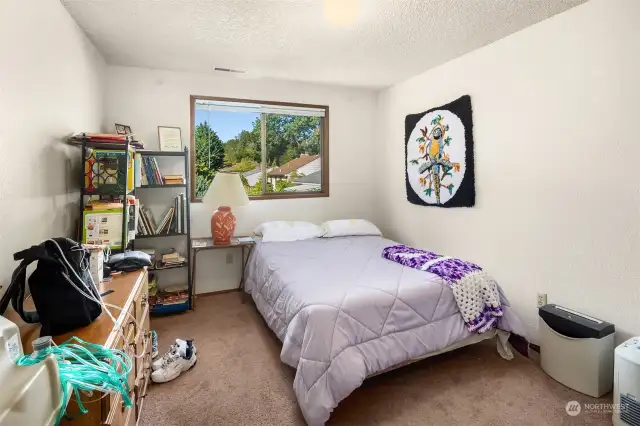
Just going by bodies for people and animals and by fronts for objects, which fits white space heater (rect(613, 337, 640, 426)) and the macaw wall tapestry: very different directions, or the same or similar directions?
same or similar directions

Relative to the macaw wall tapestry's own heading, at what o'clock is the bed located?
The bed is roughly at 11 o'clock from the macaw wall tapestry.

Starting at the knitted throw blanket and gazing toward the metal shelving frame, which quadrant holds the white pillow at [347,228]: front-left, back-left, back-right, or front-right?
front-right

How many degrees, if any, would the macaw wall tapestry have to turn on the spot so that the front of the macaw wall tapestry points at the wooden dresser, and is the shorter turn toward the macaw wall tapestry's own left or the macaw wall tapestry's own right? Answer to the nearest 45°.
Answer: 0° — it already faces it

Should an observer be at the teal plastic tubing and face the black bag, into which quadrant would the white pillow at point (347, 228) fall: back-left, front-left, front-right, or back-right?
front-right

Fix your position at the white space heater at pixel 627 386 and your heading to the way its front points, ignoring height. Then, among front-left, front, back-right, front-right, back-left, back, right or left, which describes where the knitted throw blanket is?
front-right

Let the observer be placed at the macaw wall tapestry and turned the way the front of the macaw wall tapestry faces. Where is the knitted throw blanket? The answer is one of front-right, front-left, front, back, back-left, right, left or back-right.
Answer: front-left

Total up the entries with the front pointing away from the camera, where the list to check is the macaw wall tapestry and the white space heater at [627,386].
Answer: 0

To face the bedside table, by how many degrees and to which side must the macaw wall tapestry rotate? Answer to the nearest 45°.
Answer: approximately 45° to its right

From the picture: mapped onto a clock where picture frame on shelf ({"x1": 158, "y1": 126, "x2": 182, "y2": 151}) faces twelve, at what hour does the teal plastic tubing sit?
The teal plastic tubing is roughly at 12 o'clock from the picture frame on shelf.

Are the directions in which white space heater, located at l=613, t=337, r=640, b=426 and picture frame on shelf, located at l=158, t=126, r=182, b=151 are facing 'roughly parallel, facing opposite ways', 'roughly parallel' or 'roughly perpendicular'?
roughly perpendicular

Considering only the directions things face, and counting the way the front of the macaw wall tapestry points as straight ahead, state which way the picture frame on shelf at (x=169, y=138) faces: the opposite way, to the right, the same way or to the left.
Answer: to the left

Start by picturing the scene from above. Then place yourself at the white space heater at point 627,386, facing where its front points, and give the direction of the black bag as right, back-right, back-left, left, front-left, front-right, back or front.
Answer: front

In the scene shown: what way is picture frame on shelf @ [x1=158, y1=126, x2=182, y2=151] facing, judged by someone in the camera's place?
facing the viewer

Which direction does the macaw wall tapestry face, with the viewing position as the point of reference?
facing the viewer and to the left of the viewer

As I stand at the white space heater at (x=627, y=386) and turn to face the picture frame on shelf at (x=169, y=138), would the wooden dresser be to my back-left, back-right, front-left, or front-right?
front-left
